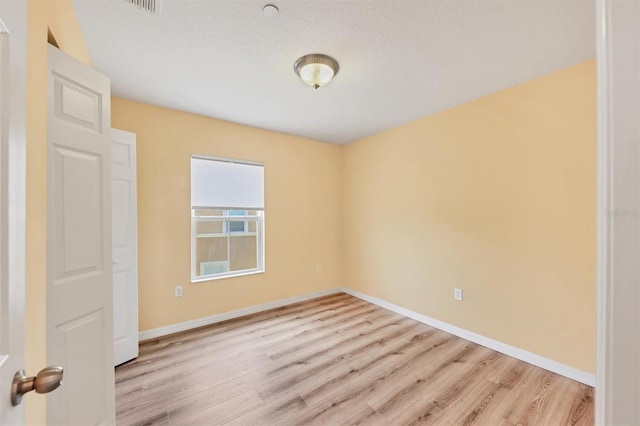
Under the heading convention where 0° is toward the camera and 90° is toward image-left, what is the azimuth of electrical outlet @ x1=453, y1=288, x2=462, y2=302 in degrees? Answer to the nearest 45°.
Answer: approximately 45°

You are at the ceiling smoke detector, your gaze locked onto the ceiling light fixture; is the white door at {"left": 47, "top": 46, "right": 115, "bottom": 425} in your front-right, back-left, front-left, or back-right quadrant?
back-left

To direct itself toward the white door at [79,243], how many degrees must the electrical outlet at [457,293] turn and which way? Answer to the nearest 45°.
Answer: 0° — it already faces it
